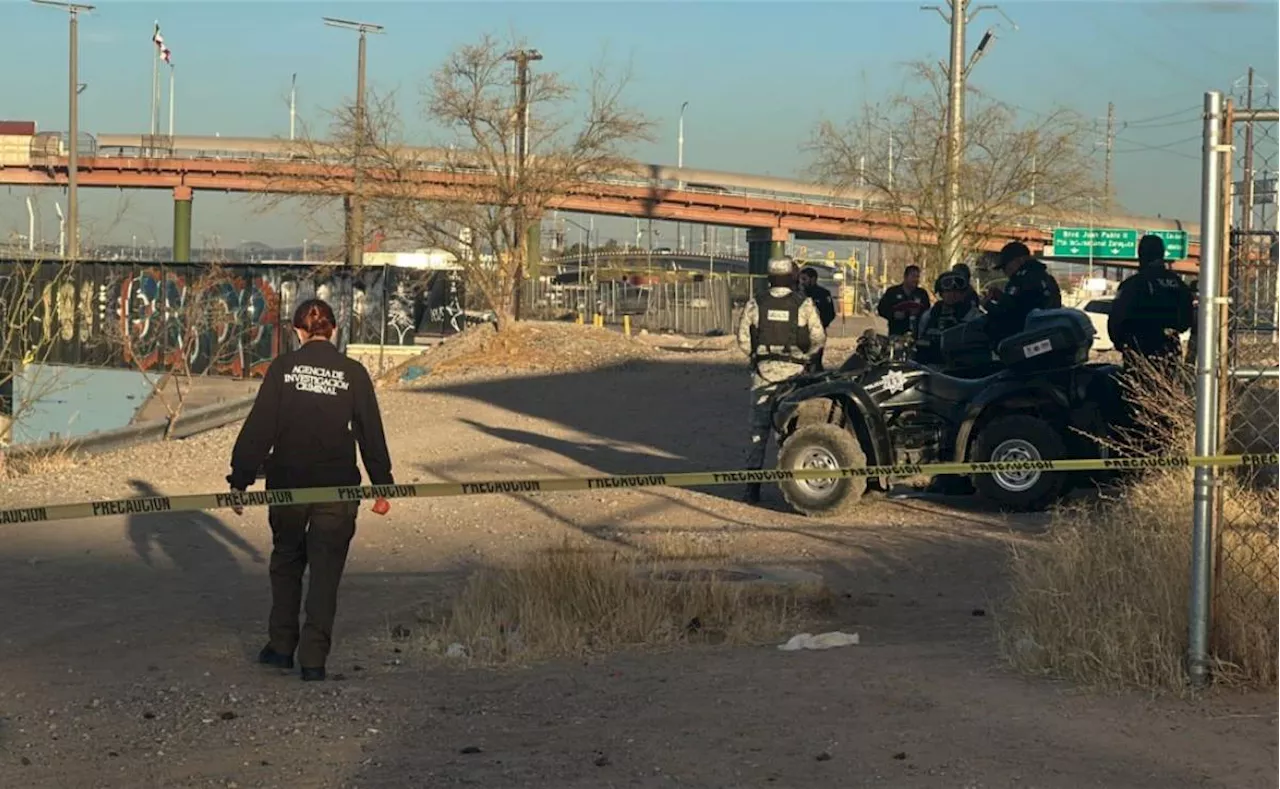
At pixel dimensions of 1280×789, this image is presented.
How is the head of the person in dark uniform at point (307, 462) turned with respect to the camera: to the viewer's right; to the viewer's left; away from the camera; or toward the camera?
away from the camera

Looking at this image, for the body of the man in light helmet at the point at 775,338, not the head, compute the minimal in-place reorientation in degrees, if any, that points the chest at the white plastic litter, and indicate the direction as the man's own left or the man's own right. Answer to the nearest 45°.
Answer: approximately 180°

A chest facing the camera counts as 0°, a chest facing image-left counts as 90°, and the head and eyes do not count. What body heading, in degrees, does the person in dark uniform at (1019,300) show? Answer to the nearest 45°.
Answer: approximately 90°

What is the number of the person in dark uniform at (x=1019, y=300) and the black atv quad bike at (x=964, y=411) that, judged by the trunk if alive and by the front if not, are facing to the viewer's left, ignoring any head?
2

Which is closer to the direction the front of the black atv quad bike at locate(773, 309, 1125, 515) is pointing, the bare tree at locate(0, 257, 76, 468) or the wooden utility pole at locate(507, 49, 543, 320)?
the bare tree

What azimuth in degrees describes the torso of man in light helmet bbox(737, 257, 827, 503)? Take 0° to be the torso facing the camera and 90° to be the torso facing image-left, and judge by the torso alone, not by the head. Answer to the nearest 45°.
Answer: approximately 180°

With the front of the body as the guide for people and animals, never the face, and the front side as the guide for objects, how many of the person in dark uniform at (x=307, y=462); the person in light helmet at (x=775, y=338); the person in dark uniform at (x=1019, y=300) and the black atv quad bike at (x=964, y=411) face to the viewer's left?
2

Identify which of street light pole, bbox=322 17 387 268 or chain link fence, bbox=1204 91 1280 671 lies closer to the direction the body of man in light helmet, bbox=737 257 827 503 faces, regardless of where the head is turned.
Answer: the street light pole

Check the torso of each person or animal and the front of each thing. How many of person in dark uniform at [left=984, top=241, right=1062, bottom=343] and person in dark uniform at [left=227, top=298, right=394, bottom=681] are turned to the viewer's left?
1

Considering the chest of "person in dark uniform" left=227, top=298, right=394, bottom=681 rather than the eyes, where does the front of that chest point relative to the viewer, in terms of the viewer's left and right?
facing away from the viewer

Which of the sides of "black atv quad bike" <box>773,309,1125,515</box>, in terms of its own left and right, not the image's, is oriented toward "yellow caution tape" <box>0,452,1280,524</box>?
left

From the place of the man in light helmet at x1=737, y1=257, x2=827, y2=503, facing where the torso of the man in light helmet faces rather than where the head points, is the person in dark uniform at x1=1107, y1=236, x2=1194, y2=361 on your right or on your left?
on your right

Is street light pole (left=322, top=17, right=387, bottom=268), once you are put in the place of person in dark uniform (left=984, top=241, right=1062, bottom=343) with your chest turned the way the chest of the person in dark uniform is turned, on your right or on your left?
on your right

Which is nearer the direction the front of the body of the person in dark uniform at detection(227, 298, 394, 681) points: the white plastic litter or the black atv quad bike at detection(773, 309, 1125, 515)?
the black atv quad bike

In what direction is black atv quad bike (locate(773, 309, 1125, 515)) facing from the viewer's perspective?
to the viewer's left
